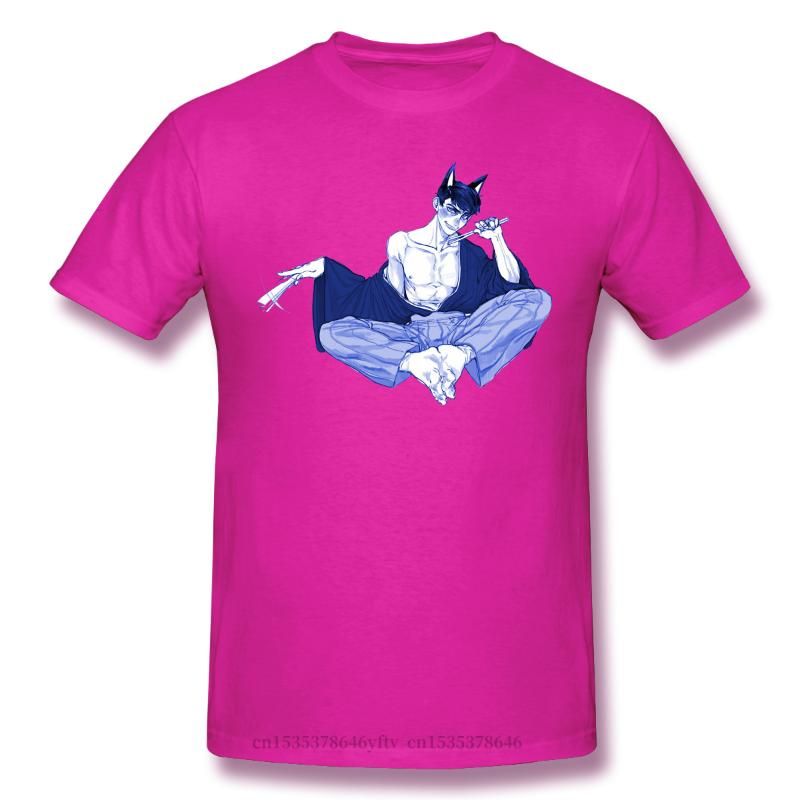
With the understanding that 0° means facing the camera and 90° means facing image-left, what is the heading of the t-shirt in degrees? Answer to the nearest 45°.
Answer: approximately 0°
